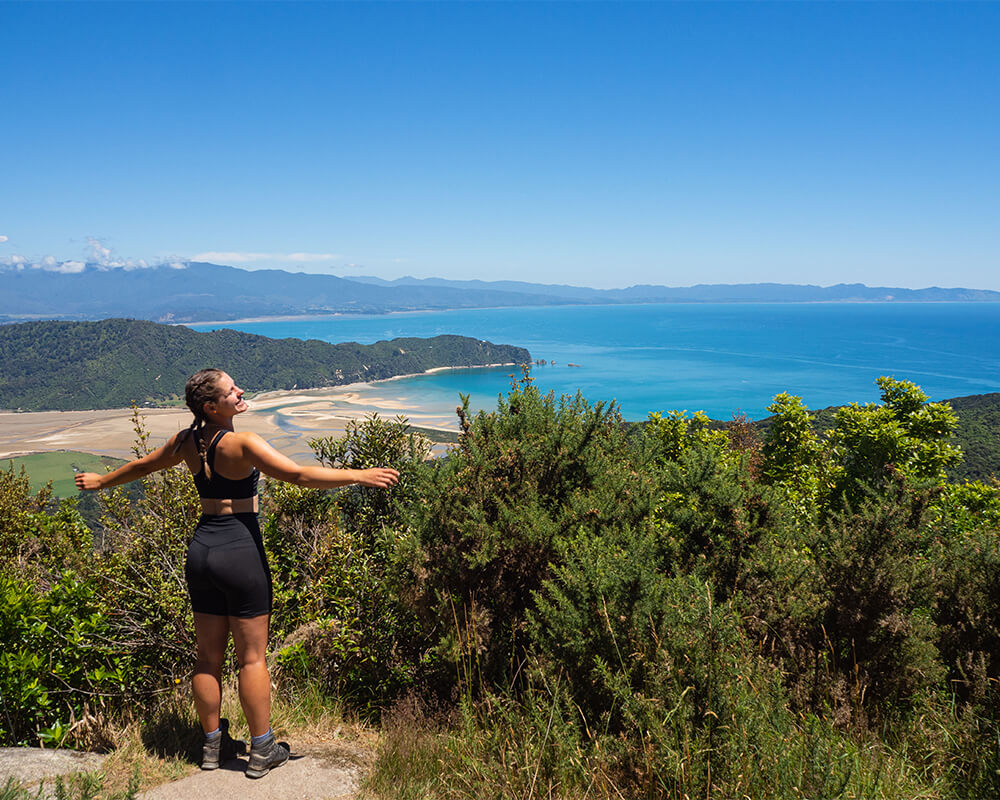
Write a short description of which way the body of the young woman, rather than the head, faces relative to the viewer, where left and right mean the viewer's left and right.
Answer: facing away from the viewer and to the right of the viewer

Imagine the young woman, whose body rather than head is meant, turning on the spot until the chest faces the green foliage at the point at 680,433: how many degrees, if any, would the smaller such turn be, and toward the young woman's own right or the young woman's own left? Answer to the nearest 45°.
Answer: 0° — they already face it

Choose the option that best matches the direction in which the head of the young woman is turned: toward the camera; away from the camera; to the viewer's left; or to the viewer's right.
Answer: to the viewer's right

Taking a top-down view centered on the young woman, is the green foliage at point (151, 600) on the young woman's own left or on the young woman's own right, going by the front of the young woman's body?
on the young woman's own left

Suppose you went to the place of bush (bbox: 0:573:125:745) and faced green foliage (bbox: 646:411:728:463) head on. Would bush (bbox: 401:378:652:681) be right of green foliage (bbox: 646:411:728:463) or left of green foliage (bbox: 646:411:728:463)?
right

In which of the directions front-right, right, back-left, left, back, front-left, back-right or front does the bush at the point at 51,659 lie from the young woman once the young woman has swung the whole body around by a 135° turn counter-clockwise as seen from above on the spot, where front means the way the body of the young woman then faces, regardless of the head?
front-right

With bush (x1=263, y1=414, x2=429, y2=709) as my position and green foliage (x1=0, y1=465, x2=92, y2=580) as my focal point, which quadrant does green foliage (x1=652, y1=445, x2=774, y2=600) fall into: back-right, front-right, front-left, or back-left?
back-right
